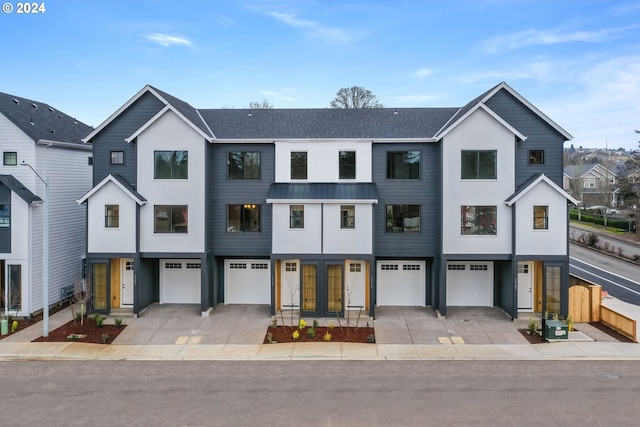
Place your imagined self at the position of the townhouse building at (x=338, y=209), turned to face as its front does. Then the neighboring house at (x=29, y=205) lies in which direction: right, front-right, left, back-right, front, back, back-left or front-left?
right

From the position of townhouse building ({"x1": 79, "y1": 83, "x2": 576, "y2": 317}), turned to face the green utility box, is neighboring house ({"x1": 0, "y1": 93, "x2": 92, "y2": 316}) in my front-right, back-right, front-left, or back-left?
back-right

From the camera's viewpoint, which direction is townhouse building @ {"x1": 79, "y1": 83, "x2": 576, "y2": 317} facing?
toward the camera
